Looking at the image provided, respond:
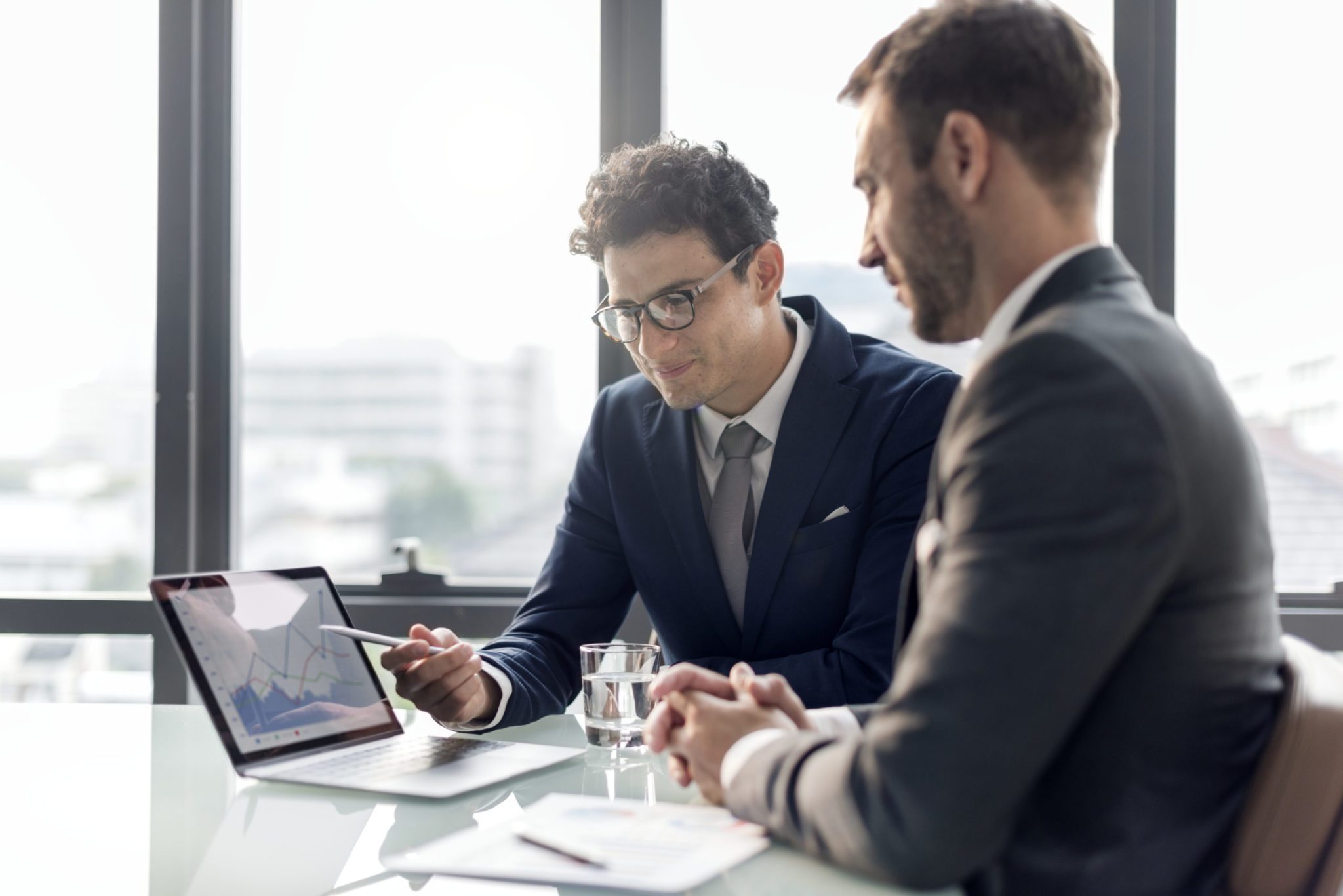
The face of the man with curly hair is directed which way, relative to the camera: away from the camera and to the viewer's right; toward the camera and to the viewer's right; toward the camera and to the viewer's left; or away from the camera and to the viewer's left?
toward the camera and to the viewer's left

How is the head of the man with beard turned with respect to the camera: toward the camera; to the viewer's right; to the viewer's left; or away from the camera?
to the viewer's left

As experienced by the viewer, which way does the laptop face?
facing the viewer and to the right of the viewer

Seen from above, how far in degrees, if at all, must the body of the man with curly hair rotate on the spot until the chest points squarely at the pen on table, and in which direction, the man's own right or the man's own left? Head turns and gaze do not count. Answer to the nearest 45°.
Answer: approximately 45° to the man's own left

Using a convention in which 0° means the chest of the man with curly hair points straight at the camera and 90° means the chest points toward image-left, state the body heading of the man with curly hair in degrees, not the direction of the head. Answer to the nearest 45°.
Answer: approximately 45°

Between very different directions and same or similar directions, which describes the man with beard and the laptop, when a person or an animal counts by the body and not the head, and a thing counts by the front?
very different directions

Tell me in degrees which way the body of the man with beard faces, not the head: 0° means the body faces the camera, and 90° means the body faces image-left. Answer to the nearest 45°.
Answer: approximately 90°

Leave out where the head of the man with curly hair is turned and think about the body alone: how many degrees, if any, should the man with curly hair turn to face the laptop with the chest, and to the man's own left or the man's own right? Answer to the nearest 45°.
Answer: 0° — they already face it

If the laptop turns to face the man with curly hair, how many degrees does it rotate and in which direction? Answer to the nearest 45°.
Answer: approximately 90° to its left

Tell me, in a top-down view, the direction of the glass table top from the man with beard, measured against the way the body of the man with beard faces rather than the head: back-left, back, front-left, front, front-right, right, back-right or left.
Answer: front

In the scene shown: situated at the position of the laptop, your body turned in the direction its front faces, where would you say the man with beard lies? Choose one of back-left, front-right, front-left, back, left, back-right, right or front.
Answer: front

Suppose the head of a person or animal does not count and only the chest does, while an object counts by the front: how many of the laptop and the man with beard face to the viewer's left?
1

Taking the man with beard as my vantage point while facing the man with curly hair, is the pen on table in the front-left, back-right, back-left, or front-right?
front-left

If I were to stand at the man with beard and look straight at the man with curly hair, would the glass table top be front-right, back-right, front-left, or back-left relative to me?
front-left

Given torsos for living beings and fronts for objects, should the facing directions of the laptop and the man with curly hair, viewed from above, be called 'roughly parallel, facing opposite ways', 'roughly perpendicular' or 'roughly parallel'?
roughly perpendicular

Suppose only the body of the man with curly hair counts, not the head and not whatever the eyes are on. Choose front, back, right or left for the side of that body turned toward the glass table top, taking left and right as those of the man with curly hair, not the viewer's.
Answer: front

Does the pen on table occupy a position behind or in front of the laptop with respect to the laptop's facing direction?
in front

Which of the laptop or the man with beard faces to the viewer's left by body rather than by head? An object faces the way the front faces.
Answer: the man with beard
